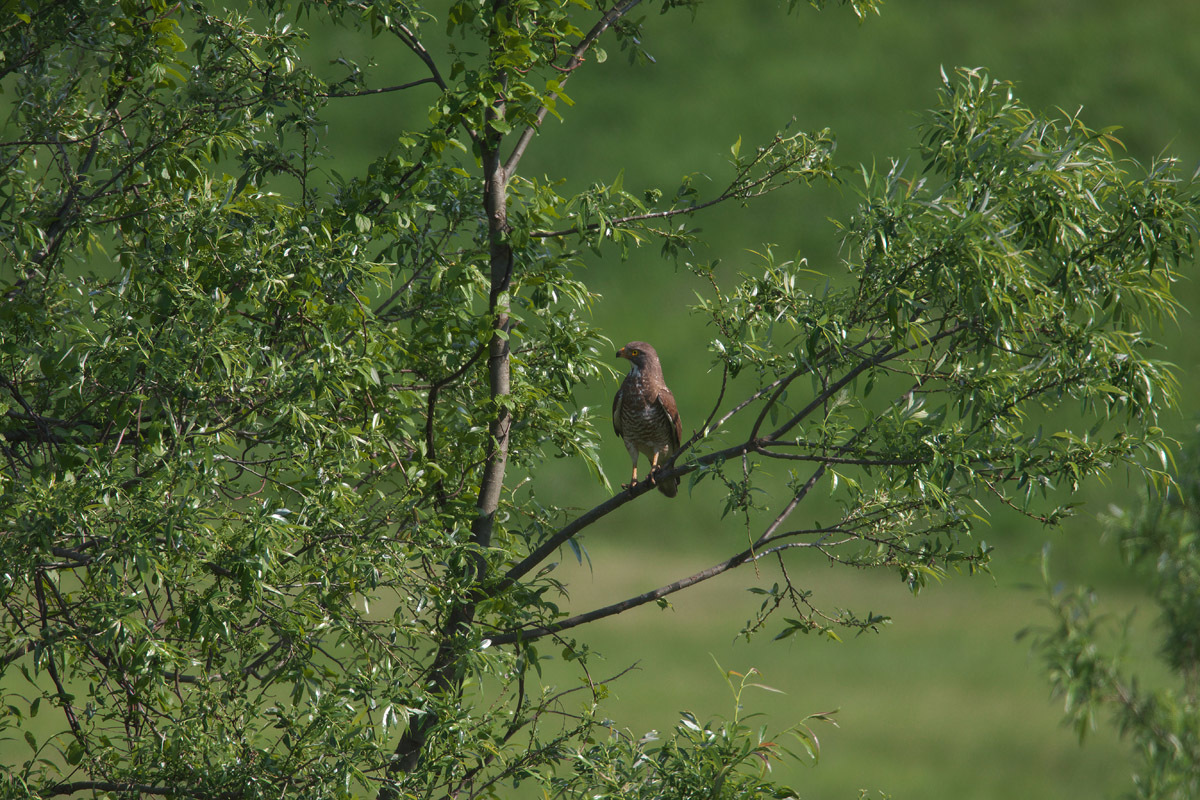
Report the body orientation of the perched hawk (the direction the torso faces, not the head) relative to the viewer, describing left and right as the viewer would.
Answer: facing the viewer and to the left of the viewer
